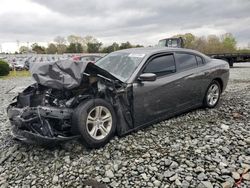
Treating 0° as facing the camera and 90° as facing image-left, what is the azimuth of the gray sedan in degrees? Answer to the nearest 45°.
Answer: approximately 45°
